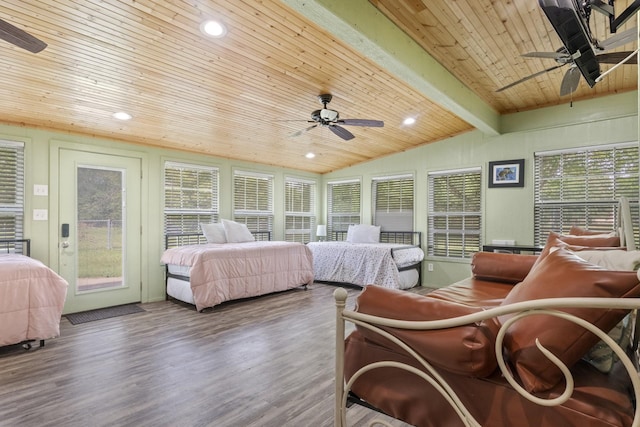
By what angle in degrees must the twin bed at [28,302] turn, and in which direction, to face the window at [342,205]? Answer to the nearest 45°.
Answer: approximately 90° to its left

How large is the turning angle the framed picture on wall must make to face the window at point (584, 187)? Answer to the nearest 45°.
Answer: approximately 90° to its left

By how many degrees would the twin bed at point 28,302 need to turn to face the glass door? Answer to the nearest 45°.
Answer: approximately 135° to its left

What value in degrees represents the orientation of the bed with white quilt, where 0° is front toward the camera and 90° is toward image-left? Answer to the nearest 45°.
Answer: approximately 0°

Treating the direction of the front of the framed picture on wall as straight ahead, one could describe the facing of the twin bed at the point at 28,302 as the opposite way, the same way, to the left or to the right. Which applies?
to the left

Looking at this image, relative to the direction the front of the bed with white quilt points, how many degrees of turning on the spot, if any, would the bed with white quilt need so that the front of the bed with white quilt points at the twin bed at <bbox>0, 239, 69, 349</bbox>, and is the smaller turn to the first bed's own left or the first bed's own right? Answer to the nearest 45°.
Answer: approximately 45° to the first bed's own right

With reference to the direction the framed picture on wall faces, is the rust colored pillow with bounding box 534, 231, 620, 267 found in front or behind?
in front
